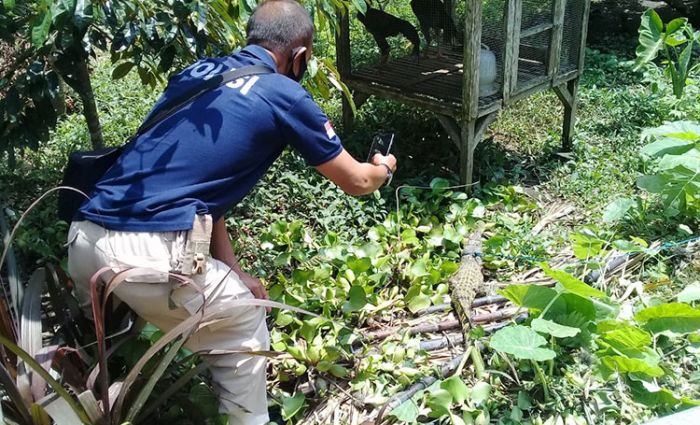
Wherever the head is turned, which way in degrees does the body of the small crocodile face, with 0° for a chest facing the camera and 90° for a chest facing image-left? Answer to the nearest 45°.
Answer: approximately 180°

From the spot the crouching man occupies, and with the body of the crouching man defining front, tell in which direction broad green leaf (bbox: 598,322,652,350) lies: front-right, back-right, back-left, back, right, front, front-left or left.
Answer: front-right

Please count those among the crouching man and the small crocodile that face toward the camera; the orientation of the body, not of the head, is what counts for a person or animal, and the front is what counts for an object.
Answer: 0

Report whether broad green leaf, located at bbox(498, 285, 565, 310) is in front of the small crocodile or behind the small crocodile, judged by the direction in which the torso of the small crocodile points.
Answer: behind

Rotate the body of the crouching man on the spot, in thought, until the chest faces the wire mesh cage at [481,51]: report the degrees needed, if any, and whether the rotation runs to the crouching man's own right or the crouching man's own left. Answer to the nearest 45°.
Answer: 0° — they already face it

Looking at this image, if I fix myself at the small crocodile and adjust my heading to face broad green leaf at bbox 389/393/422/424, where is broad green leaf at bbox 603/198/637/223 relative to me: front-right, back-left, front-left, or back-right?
back-left

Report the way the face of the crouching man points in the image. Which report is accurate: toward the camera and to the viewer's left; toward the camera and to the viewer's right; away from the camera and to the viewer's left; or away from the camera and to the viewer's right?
away from the camera and to the viewer's right

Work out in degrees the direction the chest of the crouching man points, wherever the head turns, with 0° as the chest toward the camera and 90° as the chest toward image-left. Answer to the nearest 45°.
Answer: approximately 225°

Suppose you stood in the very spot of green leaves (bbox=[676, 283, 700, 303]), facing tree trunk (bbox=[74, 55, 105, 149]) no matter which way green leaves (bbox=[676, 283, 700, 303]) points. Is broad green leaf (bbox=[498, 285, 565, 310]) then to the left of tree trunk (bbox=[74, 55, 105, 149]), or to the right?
left

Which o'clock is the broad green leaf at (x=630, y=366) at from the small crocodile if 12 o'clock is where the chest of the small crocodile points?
The broad green leaf is roughly at 5 o'clock from the small crocodile.

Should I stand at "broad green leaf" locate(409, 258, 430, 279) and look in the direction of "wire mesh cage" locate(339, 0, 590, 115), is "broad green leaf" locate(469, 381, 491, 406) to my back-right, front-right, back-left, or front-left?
back-right

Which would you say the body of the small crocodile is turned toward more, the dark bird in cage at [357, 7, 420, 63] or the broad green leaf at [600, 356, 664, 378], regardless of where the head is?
the dark bird in cage

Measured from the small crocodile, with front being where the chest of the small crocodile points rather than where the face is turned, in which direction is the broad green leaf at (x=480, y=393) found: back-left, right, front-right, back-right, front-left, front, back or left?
back

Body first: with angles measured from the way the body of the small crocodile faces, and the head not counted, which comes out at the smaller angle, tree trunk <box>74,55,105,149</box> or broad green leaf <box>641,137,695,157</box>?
the broad green leaf

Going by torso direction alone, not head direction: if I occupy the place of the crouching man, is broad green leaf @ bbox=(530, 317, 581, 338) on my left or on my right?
on my right

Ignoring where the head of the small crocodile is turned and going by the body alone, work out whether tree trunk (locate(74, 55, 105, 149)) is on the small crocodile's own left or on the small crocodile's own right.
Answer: on the small crocodile's own left
